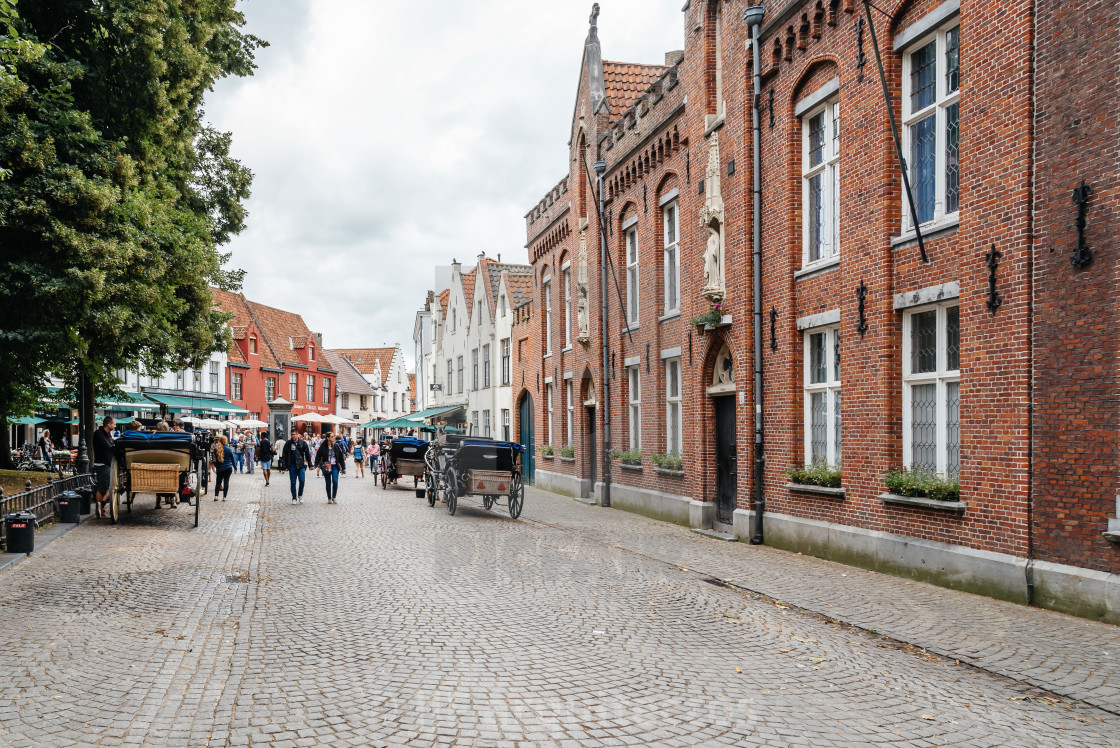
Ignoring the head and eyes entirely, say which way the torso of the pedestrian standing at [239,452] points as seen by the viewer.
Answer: toward the camera

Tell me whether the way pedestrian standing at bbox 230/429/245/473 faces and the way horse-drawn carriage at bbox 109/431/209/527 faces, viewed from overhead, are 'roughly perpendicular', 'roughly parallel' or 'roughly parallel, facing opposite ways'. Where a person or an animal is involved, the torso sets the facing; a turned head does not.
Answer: roughly parallel, facing opposite ways

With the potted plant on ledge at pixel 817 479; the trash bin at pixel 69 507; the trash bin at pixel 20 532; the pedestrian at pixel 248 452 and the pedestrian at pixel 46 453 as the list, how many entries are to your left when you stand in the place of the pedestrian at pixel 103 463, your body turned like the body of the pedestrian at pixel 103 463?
2

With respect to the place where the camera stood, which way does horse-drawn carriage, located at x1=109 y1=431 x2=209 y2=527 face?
facing away from the viewer

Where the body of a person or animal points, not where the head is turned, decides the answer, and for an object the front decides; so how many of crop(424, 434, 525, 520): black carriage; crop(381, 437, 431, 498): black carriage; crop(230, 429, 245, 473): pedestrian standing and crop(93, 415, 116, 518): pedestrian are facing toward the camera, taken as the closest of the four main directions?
1

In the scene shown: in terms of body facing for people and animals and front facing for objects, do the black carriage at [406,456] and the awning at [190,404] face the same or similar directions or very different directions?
very different directions
